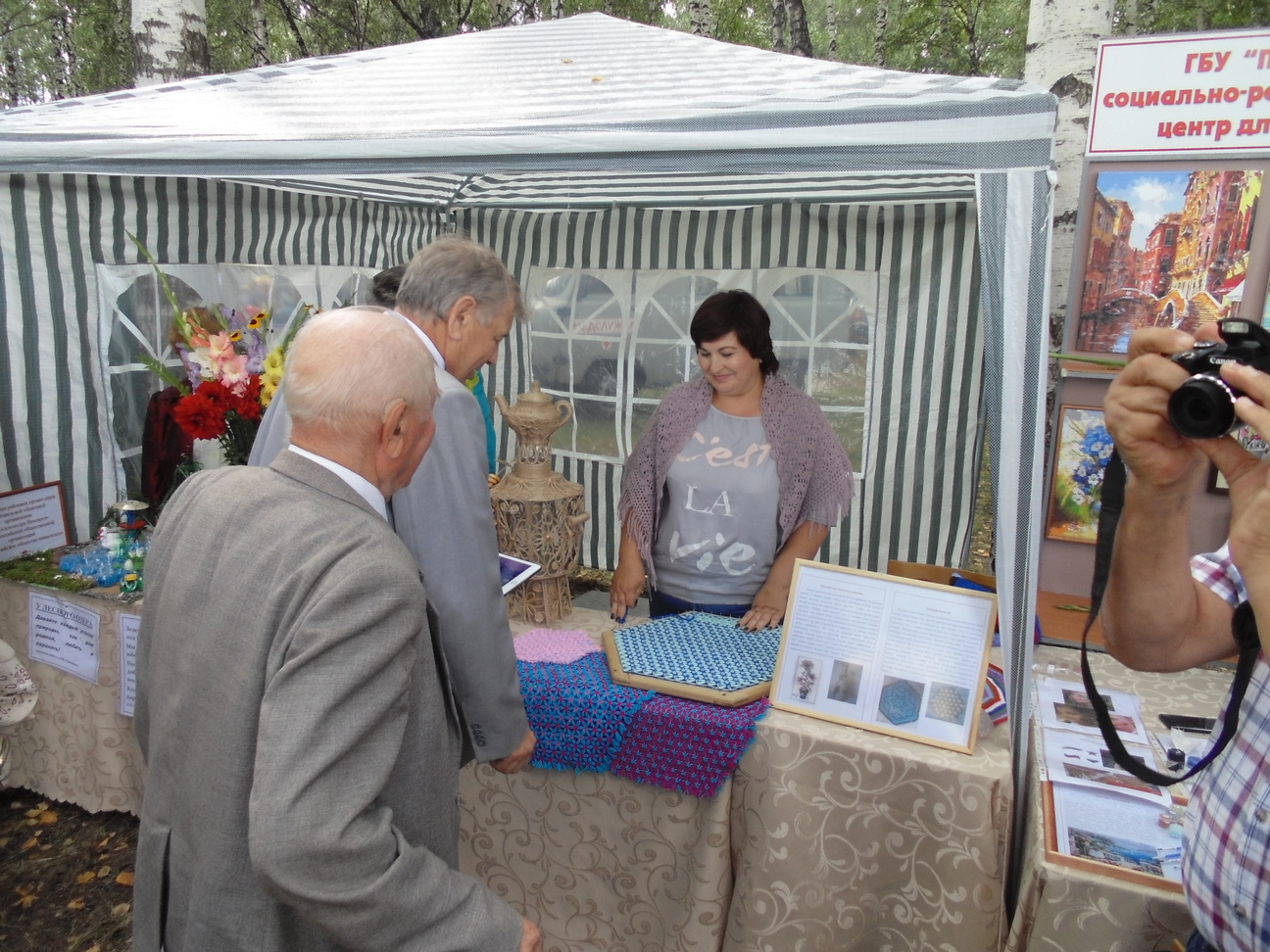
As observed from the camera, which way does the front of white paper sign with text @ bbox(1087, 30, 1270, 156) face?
facing the viewer

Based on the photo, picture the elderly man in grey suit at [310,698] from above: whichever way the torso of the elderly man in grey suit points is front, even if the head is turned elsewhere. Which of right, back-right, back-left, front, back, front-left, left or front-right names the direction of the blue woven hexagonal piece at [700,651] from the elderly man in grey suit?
front

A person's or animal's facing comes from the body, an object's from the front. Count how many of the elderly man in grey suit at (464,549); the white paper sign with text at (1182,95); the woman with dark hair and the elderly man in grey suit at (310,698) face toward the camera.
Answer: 2

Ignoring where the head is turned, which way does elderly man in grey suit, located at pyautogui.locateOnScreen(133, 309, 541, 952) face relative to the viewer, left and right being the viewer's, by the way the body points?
facing away from the viewer and to the right of the viewer

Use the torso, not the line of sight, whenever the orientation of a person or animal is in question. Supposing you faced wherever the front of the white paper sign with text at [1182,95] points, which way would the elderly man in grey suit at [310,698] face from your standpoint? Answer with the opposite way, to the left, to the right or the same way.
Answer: the opposite way

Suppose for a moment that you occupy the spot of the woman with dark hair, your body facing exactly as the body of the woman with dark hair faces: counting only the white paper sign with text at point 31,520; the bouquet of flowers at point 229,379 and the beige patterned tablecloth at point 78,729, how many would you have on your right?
3

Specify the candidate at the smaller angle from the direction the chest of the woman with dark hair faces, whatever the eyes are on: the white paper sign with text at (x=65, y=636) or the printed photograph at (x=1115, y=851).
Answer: the printed photograph

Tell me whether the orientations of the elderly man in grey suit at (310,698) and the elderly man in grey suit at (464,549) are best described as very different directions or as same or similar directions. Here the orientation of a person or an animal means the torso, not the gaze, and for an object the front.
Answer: same or similar directions

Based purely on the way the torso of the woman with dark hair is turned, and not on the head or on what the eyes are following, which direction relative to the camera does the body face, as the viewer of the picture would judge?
toward the camera

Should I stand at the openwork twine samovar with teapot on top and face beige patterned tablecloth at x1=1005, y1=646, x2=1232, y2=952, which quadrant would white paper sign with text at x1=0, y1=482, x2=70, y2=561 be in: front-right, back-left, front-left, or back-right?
back-right

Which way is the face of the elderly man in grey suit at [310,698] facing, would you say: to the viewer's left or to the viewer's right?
to the viewer's right

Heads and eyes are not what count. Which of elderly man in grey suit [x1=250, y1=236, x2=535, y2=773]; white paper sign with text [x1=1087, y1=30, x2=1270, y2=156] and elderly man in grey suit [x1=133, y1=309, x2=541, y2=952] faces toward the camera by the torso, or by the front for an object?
the white paper sign with text

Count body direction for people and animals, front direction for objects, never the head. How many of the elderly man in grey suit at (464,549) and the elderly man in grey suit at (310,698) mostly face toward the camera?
0

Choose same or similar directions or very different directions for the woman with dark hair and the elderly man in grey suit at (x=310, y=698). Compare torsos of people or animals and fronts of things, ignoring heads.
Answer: very different directions
